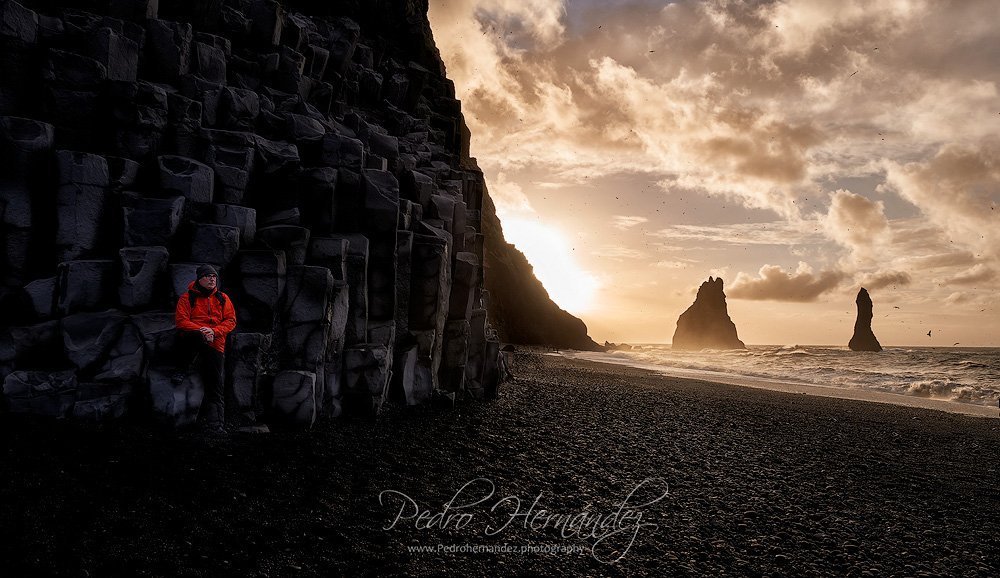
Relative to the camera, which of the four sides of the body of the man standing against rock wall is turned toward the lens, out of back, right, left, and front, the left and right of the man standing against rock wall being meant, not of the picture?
front
